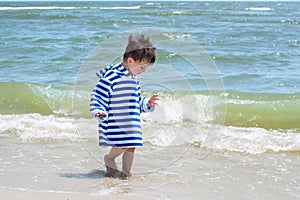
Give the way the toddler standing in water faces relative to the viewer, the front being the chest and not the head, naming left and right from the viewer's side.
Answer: facing the viewer and to the right of the viewer
